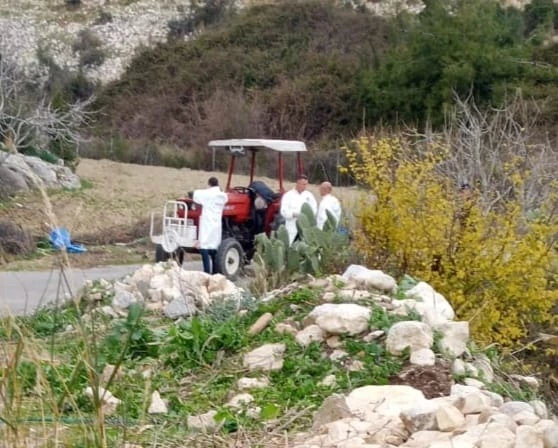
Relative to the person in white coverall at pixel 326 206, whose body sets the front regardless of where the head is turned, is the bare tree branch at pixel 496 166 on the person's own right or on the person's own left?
on the person's own left

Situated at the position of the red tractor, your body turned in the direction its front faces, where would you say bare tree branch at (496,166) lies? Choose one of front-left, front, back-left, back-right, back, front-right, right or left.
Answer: left

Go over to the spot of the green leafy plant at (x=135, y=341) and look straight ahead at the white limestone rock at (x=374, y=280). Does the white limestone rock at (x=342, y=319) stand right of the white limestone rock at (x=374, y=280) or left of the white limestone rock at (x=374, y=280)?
right

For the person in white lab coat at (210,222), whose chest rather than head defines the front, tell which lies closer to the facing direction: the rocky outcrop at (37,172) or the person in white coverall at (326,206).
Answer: the rocky outcrop

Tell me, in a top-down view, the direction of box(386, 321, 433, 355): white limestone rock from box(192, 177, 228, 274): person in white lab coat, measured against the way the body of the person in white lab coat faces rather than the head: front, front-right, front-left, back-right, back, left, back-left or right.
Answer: back

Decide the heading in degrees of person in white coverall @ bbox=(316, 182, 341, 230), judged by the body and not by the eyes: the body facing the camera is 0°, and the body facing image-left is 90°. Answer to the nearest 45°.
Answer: approximately 45°
